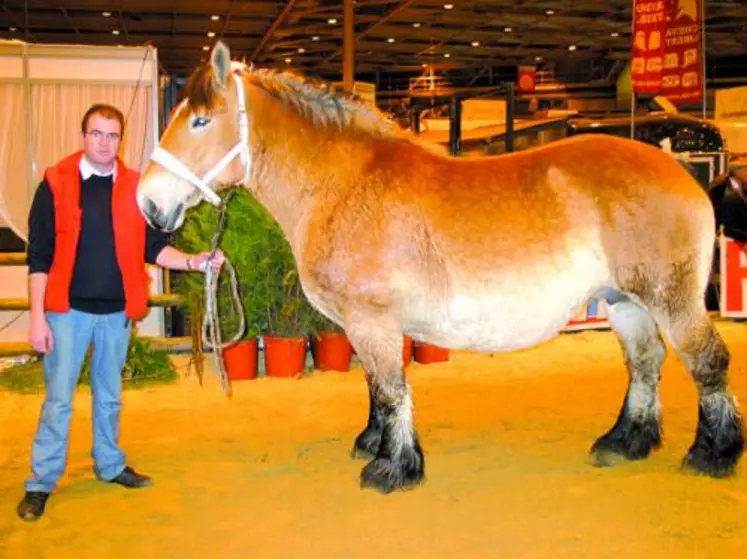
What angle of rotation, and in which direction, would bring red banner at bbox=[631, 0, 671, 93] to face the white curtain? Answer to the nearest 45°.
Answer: approximately 45° to its right

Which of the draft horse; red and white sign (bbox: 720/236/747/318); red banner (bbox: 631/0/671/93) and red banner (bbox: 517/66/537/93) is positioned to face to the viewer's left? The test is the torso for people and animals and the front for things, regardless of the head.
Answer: the draft horse

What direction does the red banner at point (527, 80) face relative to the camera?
toward the camera

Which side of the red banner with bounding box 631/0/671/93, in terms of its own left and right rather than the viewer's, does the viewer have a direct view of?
front

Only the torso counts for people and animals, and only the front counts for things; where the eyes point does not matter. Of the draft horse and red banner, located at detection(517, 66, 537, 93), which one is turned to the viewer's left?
the draft horse

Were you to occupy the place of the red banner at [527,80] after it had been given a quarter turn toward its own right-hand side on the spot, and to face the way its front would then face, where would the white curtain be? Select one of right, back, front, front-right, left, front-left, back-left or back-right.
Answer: left

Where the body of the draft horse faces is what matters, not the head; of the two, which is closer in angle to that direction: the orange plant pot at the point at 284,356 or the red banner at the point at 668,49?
the orange plant pot

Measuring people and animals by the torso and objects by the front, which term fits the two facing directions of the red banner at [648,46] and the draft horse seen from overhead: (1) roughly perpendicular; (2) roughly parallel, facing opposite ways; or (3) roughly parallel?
roughly perpendicular

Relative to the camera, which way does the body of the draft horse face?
to the viewer's left

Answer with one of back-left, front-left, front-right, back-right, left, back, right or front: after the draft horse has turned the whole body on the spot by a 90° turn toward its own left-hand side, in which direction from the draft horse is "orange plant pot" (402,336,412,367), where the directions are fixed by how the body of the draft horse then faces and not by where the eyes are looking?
back
